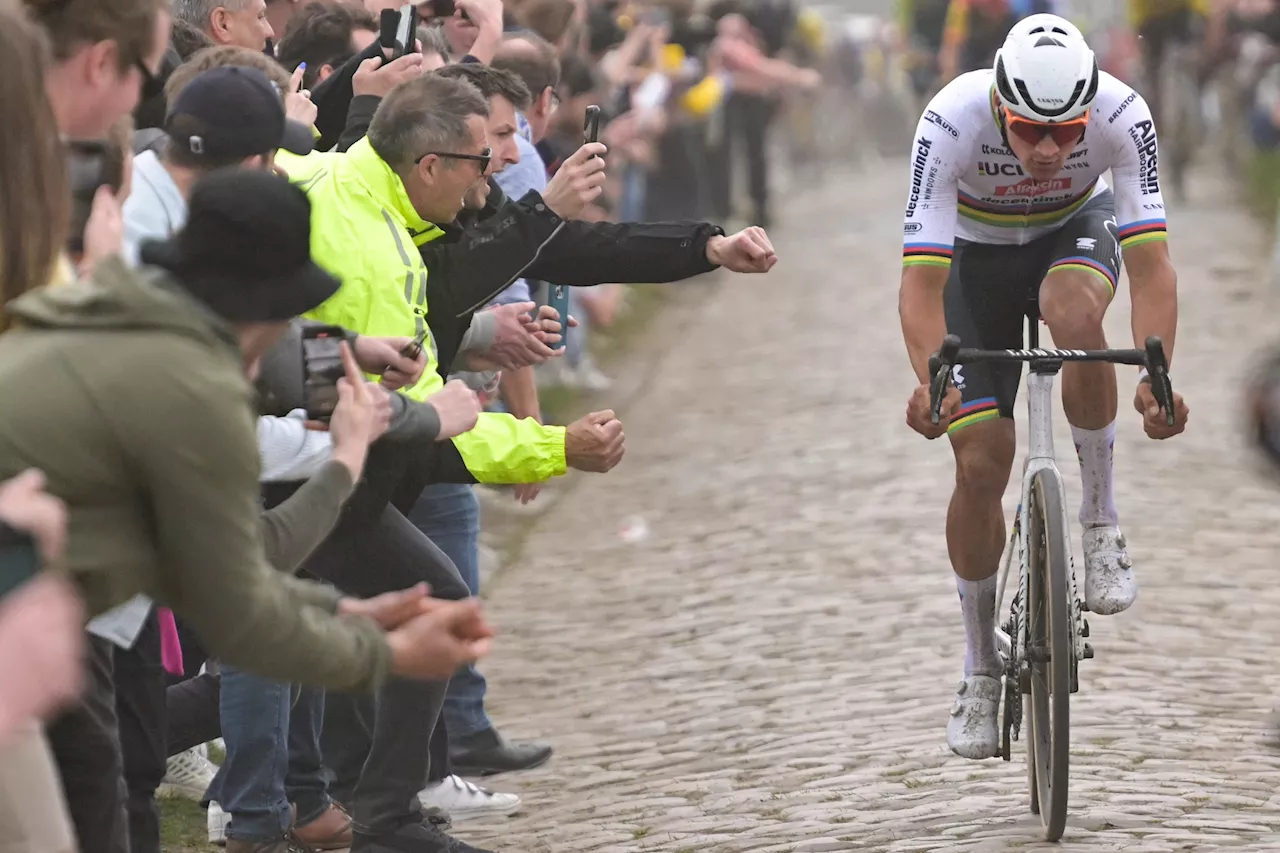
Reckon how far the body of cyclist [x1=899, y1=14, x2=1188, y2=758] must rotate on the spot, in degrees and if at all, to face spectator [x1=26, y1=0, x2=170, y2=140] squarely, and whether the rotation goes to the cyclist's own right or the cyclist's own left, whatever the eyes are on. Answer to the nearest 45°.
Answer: approximately 45° to the cyclist's own right

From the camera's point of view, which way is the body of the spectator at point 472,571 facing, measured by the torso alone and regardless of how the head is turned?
to the viewer's right

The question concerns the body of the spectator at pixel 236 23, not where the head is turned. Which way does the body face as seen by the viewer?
to the viewer's right

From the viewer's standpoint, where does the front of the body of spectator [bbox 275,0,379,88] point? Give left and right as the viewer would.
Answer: facing to the right of the viewer

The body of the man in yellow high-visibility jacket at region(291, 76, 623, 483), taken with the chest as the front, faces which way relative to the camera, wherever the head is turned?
to the viewer's right

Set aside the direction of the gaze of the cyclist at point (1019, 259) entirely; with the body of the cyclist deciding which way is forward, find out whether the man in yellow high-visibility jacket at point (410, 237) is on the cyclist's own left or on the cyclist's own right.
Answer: on the cyclist's own right

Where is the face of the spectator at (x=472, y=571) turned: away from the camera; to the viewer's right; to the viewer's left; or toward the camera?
to the viewer's right

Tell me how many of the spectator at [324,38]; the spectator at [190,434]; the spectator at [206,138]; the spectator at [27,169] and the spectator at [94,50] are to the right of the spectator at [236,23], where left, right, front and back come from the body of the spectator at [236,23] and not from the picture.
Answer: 4

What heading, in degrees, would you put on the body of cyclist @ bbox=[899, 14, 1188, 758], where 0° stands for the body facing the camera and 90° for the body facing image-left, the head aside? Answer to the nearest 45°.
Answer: approximately 0°
